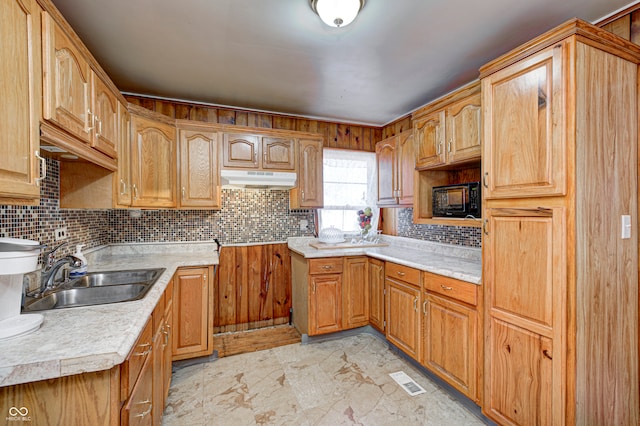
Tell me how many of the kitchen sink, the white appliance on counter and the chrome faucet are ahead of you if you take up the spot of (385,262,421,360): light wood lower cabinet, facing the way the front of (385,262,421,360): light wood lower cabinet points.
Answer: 3

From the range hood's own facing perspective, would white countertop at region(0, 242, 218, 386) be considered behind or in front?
in front

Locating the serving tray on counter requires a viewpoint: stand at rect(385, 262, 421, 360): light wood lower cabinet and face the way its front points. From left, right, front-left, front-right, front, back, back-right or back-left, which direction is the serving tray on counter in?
right

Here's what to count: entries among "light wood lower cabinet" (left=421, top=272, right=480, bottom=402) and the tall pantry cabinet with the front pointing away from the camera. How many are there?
0

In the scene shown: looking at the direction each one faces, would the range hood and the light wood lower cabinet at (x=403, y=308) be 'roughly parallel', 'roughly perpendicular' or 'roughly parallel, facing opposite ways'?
roughly perpendicular

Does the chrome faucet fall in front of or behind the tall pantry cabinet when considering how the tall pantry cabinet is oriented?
in front

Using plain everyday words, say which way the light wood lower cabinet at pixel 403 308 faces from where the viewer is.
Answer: facing the viewer and to the left of the viewer

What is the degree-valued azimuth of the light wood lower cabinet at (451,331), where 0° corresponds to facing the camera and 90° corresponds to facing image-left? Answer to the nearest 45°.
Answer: approximately 45°

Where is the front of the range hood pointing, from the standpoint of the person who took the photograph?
facing the viewer

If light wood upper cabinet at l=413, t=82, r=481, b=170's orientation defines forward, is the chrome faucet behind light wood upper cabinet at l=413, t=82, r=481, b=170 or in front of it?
in front
